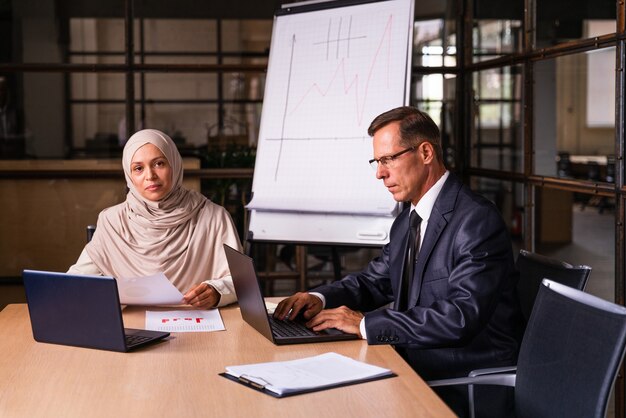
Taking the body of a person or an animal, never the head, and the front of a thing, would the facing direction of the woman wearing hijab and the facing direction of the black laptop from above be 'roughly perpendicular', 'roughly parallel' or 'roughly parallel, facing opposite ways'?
roughly perpendicular

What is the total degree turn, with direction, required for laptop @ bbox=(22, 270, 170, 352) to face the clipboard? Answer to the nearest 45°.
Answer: approximately 90° to its right

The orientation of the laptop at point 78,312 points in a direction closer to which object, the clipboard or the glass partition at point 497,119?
the glass partition

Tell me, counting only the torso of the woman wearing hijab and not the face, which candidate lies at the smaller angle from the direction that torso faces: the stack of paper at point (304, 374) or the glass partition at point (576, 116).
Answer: the stack of paper

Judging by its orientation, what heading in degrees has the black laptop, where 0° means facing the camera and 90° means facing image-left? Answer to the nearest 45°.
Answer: approximately 270°

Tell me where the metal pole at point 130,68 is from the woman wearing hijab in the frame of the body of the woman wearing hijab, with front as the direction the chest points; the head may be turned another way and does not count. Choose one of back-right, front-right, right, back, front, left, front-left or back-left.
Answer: back

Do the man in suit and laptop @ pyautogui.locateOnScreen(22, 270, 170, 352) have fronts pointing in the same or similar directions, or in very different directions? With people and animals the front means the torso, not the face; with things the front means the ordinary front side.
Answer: very different directions

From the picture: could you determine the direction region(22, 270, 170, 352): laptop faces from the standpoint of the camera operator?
facing away from the viewer and to the right of the viewer
